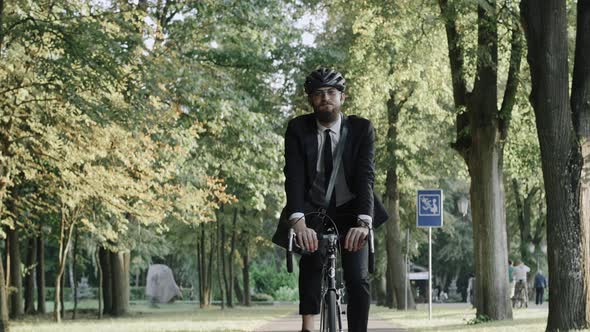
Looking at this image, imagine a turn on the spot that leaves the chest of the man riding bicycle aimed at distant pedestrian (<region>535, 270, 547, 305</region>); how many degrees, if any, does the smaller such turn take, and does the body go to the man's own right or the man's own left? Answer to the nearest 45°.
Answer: approximately 180°

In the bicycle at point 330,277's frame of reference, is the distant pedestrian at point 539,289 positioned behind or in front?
behind

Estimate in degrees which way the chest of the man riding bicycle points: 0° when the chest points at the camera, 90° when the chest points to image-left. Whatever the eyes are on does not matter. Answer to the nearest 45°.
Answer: approximately 0°

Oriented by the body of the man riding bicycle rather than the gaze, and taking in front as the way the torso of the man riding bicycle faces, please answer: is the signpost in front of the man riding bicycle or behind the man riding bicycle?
behind

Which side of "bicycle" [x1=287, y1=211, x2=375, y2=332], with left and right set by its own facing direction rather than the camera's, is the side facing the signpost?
back

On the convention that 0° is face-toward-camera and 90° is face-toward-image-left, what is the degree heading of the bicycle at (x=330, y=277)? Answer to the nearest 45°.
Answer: approximately 0°
